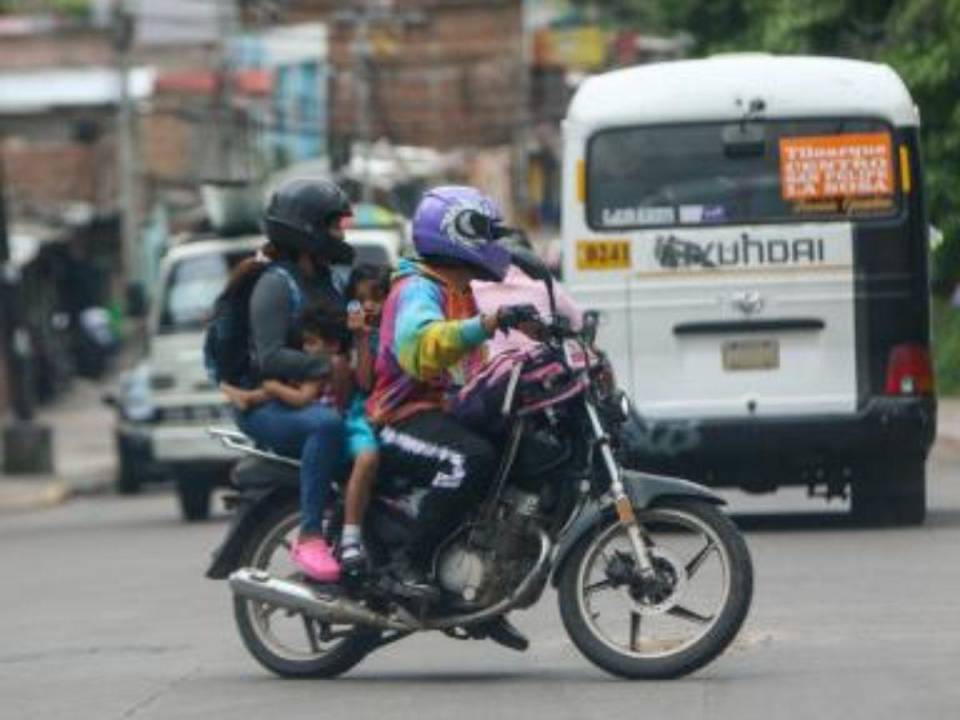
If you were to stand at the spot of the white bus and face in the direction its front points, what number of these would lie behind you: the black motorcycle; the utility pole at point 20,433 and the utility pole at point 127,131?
1

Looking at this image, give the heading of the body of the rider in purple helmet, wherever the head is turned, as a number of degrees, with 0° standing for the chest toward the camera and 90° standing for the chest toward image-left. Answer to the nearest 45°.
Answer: approximately 270°

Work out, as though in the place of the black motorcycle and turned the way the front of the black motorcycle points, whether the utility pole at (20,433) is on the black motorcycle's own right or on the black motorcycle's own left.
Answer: on the black motorcycle's own left

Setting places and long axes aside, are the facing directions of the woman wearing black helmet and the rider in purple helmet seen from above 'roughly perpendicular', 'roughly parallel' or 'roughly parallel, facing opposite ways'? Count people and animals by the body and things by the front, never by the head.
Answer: roughly parallel

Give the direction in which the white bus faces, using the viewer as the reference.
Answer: facing away from the viewer

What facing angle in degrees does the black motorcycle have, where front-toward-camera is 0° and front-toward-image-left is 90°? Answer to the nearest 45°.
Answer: approximately 270°

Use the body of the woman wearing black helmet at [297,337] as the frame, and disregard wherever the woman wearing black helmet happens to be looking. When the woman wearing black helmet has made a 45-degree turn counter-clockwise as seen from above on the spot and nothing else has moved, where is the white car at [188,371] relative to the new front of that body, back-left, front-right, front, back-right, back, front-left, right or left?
front-left

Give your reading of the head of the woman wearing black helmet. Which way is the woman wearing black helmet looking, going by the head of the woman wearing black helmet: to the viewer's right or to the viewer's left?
to the viewer's right

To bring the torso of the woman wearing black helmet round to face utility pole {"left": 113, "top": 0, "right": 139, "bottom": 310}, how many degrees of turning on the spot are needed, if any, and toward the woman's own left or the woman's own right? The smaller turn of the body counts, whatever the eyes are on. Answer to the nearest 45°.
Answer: approximately 90° to the woman's own left

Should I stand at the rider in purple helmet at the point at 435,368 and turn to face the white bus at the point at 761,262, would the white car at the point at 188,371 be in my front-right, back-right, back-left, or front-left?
front-left

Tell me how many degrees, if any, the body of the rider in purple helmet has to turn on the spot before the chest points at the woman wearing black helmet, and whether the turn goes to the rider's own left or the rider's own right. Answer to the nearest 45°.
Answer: approximately 135° to the rider's own left

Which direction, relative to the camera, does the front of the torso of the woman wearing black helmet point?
to the viewer's right

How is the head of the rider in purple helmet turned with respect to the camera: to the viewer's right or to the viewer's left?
to the viewer's right

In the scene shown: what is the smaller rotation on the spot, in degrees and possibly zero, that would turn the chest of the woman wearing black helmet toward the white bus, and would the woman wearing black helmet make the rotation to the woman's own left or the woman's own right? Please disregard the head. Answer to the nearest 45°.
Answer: approximately 45° to the woman's own left

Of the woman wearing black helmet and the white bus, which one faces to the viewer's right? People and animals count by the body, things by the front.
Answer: the woman wearing black helmet
